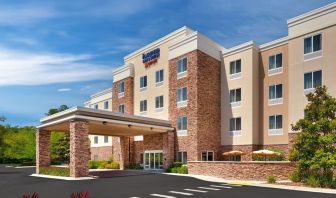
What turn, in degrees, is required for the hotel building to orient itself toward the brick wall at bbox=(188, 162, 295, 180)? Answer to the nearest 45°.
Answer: approximately 45° to its left

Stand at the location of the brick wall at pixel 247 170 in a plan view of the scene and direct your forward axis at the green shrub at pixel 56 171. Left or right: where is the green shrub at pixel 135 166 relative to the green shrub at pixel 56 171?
right

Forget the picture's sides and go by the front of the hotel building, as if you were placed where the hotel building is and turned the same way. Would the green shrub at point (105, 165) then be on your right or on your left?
on your right

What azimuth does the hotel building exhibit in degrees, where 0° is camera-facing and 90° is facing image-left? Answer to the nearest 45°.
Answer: approximately 45°
